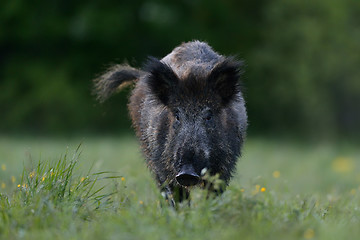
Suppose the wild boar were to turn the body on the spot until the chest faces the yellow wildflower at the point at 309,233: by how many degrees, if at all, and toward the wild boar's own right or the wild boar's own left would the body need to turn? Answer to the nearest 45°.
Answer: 0° — it already faces it

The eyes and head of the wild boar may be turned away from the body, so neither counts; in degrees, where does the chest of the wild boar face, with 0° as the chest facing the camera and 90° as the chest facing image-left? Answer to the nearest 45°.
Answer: approximately 0°
